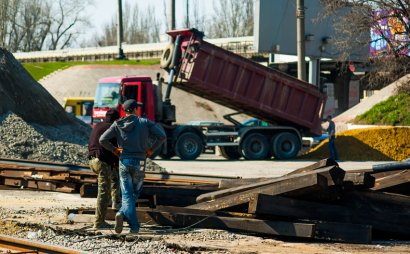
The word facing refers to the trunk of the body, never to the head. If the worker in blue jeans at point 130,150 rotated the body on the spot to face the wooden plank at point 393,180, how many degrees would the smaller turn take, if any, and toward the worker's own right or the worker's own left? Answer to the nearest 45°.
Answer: approximately 90° to the worker's own right

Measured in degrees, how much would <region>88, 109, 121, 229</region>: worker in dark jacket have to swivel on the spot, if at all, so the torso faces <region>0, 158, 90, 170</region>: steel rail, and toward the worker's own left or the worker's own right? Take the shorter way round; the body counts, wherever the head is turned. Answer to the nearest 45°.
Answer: approximately 45° to the worker's own left

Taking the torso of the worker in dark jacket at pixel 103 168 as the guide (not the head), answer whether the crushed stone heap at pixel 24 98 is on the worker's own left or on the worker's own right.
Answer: on the worker's own left

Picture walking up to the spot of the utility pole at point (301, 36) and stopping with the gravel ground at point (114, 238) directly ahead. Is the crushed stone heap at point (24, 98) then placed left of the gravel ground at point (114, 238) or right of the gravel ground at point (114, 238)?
right

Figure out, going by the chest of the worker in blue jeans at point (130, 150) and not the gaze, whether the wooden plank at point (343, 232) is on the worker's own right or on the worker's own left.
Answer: on the worker's own right

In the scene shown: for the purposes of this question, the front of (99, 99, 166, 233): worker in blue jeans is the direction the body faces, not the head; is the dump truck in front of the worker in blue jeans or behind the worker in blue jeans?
in front

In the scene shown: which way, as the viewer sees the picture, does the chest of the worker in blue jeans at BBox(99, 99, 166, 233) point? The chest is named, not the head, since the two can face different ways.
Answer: away from the camera

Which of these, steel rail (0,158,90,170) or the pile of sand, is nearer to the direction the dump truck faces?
the steel rail

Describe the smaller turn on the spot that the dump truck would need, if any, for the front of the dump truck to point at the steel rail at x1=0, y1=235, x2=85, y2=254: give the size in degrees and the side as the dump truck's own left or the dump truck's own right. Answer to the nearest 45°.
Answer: approximately 45° to the dump truck's own left

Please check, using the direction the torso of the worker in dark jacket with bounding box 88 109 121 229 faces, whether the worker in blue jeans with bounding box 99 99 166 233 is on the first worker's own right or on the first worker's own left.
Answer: on the first worker's own right

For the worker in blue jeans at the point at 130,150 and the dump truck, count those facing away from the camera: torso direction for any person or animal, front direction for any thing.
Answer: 1

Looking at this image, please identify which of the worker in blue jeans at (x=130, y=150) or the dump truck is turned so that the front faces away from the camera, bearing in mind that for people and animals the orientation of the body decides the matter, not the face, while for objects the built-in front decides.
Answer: the worker in blue jeans

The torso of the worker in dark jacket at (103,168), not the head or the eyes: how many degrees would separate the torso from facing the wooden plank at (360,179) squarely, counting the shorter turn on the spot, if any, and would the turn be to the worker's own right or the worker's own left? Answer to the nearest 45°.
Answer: approximately 45° to the worker's own right

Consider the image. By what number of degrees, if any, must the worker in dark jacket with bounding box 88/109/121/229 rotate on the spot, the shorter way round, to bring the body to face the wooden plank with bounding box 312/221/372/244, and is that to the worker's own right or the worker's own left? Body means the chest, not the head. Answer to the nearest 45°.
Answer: approximately 90° to the worker's own right

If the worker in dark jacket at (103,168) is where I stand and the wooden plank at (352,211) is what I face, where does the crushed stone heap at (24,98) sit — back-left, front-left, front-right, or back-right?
back-left

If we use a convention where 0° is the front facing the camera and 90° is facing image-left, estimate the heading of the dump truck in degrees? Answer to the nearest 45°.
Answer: approximately 45°
